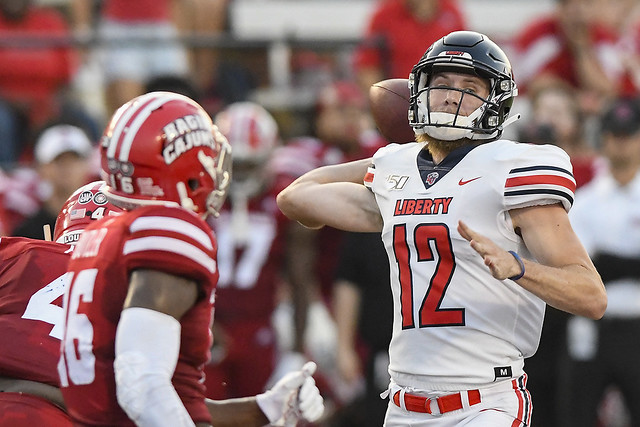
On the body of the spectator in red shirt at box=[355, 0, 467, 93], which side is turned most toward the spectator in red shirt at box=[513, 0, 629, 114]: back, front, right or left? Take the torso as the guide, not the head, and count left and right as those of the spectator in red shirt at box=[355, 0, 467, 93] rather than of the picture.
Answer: left

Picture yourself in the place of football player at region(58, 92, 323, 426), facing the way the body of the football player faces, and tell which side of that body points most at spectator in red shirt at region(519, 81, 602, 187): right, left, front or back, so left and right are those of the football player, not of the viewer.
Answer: front

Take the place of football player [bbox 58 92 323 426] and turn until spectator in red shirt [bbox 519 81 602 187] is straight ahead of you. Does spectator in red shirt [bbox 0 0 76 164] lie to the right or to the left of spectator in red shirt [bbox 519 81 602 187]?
left

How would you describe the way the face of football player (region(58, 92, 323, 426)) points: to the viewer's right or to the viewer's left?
to the viewer's right

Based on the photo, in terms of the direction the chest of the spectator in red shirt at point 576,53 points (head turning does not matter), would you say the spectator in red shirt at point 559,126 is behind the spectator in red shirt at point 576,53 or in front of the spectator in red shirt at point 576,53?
in front

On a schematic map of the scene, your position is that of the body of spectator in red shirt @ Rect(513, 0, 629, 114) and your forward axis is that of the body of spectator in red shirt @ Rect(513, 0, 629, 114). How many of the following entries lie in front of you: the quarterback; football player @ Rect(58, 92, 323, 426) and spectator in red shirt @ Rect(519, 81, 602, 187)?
3

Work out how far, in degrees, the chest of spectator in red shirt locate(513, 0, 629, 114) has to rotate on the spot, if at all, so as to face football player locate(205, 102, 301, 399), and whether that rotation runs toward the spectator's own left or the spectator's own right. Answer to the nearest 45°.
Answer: approximately 45° to the spectator's own right

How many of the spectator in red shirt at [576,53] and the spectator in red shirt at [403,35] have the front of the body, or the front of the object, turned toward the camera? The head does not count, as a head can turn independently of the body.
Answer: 2

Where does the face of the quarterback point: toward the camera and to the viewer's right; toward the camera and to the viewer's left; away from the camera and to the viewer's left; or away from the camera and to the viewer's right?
toward the camera and to the viewer's left

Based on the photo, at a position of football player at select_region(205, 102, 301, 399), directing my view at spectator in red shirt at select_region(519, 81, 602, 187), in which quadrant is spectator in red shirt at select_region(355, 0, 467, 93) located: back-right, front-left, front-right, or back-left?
front-left

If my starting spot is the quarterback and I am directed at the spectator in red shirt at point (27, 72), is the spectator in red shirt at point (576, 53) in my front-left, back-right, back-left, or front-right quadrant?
front-right

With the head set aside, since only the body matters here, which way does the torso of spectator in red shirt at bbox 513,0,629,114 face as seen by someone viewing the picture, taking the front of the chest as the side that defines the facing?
toward the camera
